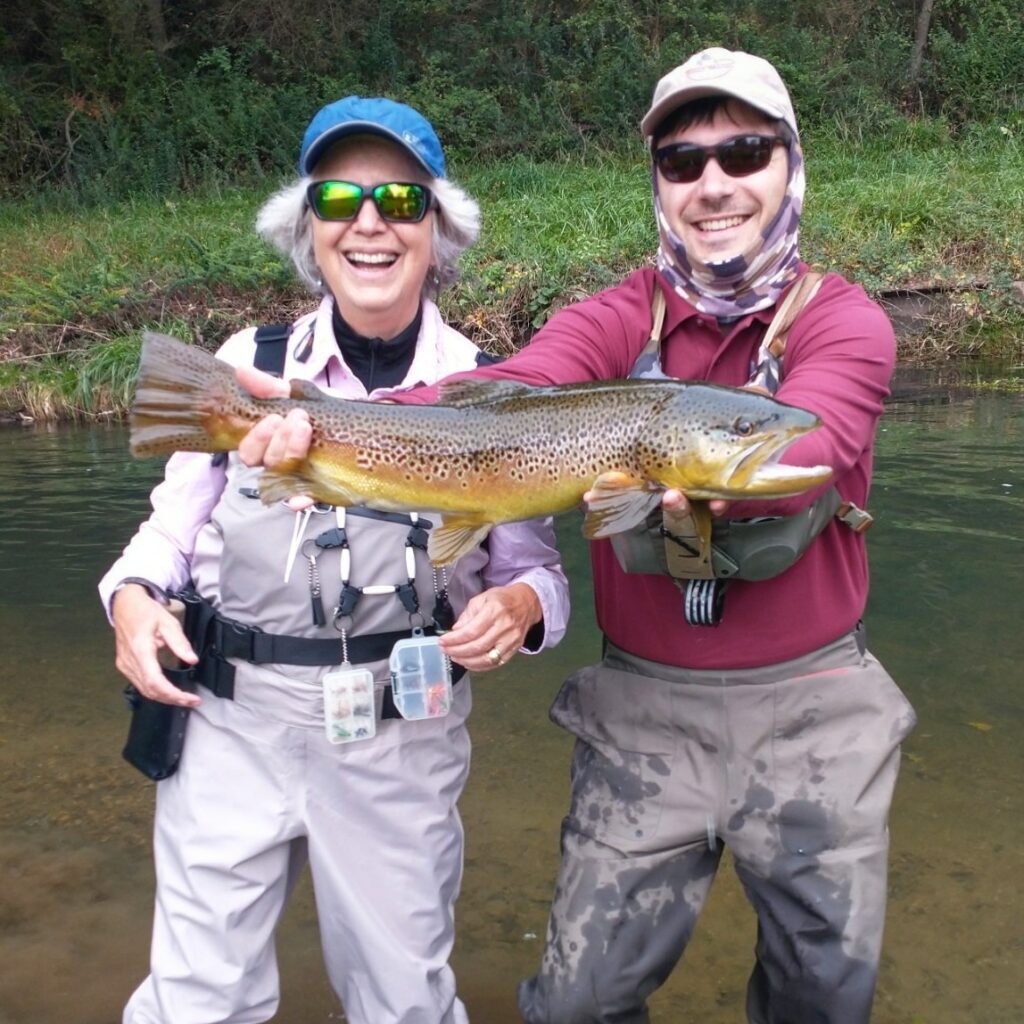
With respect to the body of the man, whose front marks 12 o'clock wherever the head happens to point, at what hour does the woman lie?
The woman is roughly at 3 o'clock from the man.

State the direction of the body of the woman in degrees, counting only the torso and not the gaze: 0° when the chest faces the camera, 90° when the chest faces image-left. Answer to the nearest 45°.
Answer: approximately 0°

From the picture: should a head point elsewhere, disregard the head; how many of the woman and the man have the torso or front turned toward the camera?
2

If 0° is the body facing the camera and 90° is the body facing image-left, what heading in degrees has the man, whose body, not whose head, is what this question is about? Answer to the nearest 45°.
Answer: approximately 0°

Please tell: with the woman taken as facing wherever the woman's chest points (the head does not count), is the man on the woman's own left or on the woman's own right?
on the woman's own left
